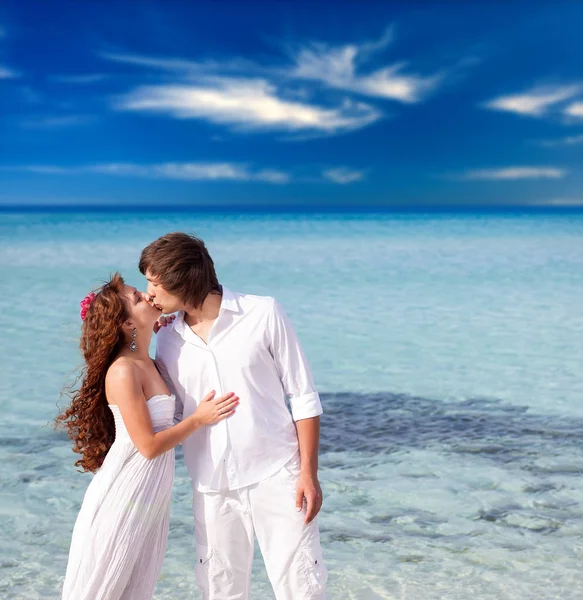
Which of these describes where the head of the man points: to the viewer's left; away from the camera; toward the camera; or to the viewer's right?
to the viewer's left

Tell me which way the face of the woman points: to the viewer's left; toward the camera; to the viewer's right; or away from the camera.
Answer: to the viewer's right

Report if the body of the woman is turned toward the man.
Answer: yes

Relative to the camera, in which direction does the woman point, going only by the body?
to the viewer's right
